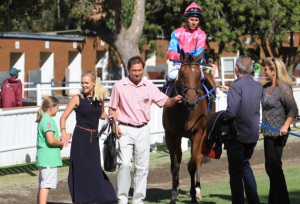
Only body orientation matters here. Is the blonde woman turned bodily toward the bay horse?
no

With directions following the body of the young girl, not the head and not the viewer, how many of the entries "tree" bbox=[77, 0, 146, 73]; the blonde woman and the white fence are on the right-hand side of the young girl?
0

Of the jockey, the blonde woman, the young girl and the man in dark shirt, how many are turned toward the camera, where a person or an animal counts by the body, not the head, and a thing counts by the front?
2

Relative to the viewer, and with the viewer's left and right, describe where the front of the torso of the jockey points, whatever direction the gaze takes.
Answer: facing the viewer

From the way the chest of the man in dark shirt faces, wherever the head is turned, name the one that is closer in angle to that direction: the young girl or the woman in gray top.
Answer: the young girl

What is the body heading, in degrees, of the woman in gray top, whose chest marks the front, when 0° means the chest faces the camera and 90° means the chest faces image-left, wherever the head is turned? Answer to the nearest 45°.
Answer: approximately 45°

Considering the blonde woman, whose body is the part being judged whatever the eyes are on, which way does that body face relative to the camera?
toward the camera

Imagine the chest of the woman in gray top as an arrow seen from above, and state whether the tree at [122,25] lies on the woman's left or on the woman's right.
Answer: on the woman's right

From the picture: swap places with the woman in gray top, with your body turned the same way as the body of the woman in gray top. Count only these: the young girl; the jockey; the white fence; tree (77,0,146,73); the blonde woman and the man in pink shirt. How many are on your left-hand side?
0

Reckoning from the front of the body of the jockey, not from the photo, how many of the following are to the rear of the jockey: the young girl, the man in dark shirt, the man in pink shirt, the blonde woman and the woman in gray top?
0

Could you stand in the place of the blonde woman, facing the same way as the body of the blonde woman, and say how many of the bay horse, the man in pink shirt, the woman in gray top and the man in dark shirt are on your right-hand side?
0

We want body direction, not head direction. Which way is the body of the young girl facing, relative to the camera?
to the viewer's right

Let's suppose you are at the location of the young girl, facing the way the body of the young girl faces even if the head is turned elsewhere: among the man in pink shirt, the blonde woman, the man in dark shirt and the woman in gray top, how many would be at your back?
0
